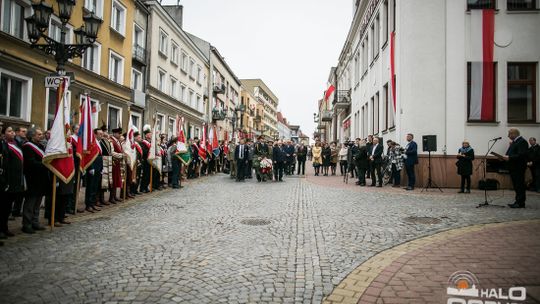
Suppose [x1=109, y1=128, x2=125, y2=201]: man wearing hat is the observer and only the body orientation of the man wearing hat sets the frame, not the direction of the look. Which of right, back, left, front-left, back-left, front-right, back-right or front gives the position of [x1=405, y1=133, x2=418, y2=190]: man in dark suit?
front

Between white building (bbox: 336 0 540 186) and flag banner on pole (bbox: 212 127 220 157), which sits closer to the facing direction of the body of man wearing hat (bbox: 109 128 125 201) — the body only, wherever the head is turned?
the white building

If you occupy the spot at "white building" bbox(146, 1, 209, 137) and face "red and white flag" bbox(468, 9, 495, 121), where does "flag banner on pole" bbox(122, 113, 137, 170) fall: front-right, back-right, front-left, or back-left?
front-right

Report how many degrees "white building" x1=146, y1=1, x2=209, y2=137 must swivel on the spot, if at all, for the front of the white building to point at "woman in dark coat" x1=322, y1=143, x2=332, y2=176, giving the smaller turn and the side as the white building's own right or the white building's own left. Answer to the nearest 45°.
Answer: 0° — it already faces them

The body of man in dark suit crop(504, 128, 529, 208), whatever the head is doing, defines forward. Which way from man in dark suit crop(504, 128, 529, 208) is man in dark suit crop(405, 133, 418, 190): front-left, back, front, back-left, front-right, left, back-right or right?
front-right

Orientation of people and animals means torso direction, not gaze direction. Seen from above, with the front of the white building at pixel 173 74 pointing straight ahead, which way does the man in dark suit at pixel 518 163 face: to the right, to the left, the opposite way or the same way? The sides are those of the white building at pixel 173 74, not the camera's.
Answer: the opposite way

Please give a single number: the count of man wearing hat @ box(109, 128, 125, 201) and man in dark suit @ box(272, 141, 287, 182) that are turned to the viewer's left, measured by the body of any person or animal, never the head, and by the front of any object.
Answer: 0

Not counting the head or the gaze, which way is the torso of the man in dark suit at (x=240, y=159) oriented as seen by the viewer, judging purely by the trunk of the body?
toward the camera

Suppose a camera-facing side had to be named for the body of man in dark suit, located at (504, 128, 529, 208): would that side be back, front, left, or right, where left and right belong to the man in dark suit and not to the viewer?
left

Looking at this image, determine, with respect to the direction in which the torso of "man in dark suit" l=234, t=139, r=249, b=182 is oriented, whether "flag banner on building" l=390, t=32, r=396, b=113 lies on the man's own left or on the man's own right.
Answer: on the man's own left

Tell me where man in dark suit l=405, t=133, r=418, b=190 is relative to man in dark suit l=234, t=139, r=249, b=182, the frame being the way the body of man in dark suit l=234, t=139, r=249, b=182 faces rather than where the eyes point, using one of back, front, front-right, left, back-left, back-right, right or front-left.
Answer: front-left

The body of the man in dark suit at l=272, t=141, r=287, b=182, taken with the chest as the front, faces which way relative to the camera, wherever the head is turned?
toward the camera

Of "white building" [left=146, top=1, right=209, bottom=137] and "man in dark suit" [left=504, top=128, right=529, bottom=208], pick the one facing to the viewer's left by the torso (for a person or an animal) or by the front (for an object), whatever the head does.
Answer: the man in dark suit

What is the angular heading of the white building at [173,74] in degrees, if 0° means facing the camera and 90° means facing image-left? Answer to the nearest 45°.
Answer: approximately 315°

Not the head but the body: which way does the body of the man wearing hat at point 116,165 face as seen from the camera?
to the viewer's right

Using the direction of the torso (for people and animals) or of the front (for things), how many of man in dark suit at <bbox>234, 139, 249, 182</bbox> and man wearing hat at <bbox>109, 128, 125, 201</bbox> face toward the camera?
1

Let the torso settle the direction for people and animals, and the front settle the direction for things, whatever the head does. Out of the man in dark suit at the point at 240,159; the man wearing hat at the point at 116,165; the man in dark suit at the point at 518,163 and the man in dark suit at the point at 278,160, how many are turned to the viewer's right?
1
